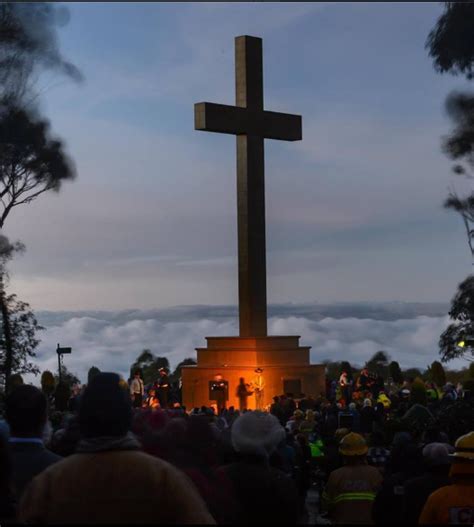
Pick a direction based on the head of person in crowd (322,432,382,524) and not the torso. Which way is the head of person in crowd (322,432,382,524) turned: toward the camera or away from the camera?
away from the camera

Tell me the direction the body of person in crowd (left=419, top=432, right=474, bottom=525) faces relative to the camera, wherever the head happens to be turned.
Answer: away from the camera

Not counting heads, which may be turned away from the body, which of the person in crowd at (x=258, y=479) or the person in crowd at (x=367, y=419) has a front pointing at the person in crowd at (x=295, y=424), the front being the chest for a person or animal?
the person in crowd at (x=258, y=479)

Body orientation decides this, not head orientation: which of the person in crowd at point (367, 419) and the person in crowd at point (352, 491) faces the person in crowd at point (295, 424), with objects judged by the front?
the person in crowd at point (352, 491)

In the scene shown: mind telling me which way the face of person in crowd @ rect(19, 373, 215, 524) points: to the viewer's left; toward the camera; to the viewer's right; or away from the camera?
away from the camera

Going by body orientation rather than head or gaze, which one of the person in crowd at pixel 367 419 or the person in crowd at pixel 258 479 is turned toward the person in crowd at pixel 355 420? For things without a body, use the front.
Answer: the person in crowd at pixel 258 479

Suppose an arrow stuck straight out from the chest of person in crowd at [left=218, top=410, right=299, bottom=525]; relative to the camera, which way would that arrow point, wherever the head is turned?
away from the camera

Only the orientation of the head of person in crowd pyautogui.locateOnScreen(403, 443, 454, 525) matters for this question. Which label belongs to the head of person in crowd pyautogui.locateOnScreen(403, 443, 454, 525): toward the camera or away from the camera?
away from the camera

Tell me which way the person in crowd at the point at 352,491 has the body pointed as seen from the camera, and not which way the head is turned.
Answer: away from the camera

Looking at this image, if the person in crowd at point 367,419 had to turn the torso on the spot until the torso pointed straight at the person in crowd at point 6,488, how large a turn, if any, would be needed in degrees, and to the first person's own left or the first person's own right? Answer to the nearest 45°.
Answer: approximately 180°

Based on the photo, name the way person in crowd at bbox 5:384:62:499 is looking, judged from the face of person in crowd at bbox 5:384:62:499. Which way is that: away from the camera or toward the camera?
away from the camera

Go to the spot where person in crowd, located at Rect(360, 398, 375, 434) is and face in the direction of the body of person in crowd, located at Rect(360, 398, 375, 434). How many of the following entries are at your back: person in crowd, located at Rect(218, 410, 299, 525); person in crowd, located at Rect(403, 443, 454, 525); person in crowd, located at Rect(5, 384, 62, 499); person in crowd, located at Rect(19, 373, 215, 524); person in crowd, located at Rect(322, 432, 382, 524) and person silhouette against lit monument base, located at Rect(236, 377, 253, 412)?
5

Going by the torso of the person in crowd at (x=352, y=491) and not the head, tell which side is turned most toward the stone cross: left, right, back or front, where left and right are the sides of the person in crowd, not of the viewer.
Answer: front

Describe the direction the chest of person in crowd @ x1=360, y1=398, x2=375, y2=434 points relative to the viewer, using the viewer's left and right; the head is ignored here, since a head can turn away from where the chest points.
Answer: facing away from the viewer

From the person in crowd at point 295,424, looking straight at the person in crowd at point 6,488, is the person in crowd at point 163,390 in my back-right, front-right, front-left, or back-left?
back-right

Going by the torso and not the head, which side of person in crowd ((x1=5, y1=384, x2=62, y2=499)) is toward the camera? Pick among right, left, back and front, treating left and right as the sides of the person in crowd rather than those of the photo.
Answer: back

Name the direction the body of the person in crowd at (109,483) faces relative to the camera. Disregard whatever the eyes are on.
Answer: away from the camera
